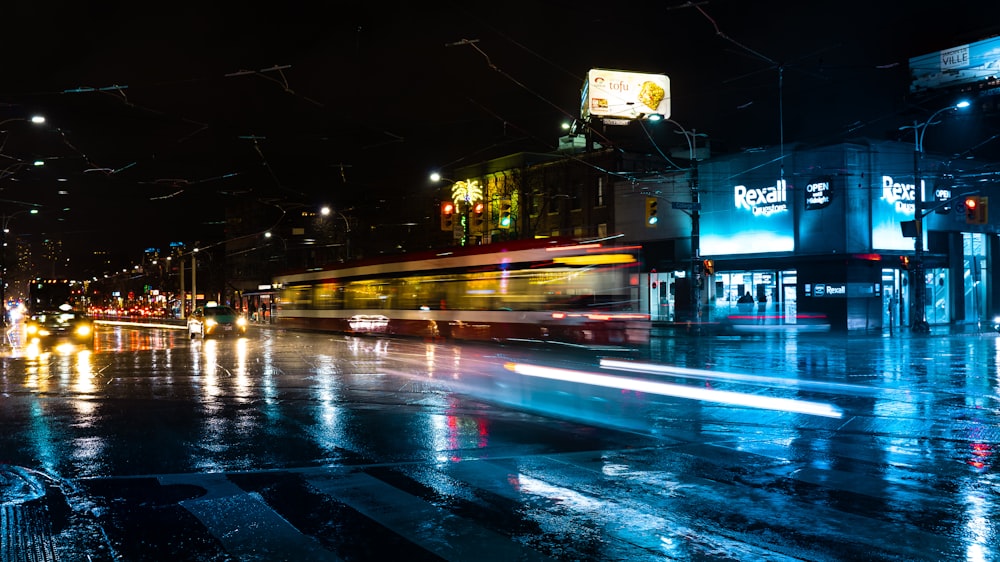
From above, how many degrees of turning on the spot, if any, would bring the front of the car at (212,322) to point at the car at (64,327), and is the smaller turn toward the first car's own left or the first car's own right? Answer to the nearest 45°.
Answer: approximately 90° to the first car's own right

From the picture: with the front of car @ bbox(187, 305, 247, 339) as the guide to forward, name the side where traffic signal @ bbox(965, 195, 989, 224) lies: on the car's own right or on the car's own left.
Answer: on the car's own left

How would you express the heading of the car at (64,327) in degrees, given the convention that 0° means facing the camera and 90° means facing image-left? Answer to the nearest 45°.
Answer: approximately 0°

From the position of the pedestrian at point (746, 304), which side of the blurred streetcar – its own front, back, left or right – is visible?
left

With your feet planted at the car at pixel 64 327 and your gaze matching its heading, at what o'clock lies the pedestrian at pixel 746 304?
The pedestrian is roughly at 10 o'clock from the car.

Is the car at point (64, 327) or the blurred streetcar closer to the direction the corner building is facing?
the blurred streetcar
